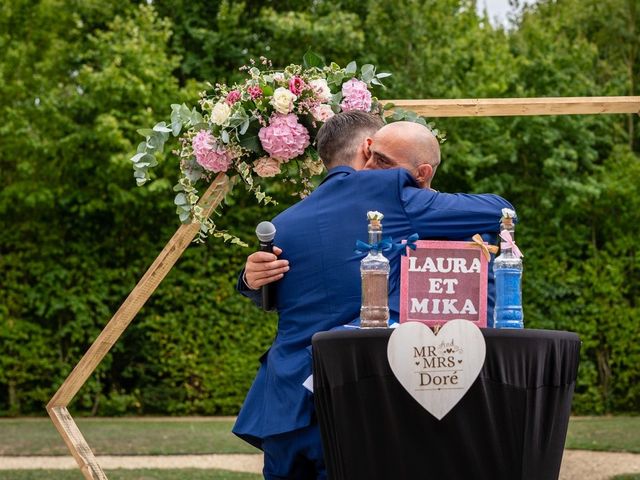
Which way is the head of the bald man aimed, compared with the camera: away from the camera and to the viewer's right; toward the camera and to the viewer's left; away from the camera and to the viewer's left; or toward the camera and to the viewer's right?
toward the camera and to the viewer's left

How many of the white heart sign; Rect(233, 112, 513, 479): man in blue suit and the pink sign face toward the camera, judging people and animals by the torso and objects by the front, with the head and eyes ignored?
2

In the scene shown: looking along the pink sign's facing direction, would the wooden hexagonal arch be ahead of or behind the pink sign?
behind

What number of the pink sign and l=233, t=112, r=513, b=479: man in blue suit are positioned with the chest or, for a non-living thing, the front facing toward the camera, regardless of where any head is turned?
1

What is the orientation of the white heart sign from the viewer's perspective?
toward the camera

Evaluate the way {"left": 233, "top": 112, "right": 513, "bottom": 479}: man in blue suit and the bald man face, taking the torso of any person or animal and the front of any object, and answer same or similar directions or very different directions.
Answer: very different directions

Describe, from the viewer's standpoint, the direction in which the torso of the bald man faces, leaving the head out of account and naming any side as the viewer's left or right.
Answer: facing the viewer and to the left of the viewer

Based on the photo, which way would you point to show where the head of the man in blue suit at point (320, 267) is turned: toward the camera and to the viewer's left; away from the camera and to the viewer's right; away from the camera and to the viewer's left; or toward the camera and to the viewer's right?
away from the camera and to the viewer's right

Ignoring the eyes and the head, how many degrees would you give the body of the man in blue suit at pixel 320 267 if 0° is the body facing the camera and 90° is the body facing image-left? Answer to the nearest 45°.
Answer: approximately 225°

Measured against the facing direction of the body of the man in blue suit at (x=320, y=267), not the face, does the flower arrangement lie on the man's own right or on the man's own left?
on the man's own left

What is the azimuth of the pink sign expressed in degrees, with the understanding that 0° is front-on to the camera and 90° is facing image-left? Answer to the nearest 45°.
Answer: approximately 0°
